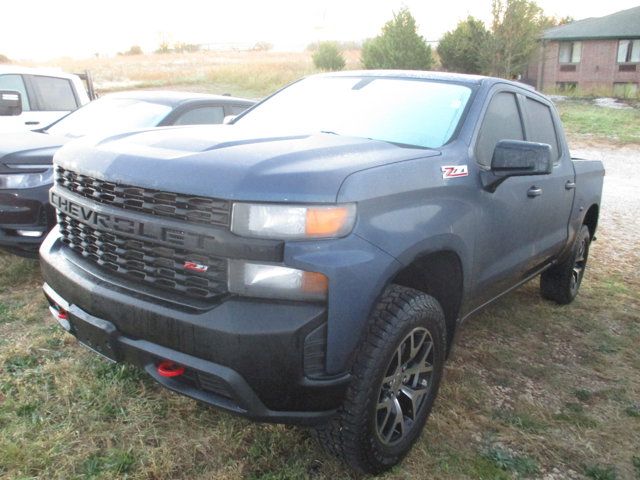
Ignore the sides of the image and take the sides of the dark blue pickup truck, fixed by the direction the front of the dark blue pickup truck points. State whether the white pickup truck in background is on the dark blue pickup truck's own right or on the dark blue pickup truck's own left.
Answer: on the dark blue pickup truck's own right

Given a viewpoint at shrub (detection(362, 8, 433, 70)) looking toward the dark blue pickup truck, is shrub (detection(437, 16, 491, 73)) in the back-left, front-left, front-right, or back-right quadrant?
back-left

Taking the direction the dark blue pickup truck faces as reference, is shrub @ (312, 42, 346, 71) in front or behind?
behind

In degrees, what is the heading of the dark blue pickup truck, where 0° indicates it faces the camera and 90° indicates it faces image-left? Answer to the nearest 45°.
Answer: approximately 45°

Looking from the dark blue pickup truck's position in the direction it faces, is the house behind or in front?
behind

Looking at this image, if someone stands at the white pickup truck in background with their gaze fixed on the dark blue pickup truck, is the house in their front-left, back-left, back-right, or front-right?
back-left

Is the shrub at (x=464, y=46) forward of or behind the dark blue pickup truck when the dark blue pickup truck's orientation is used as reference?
behind
